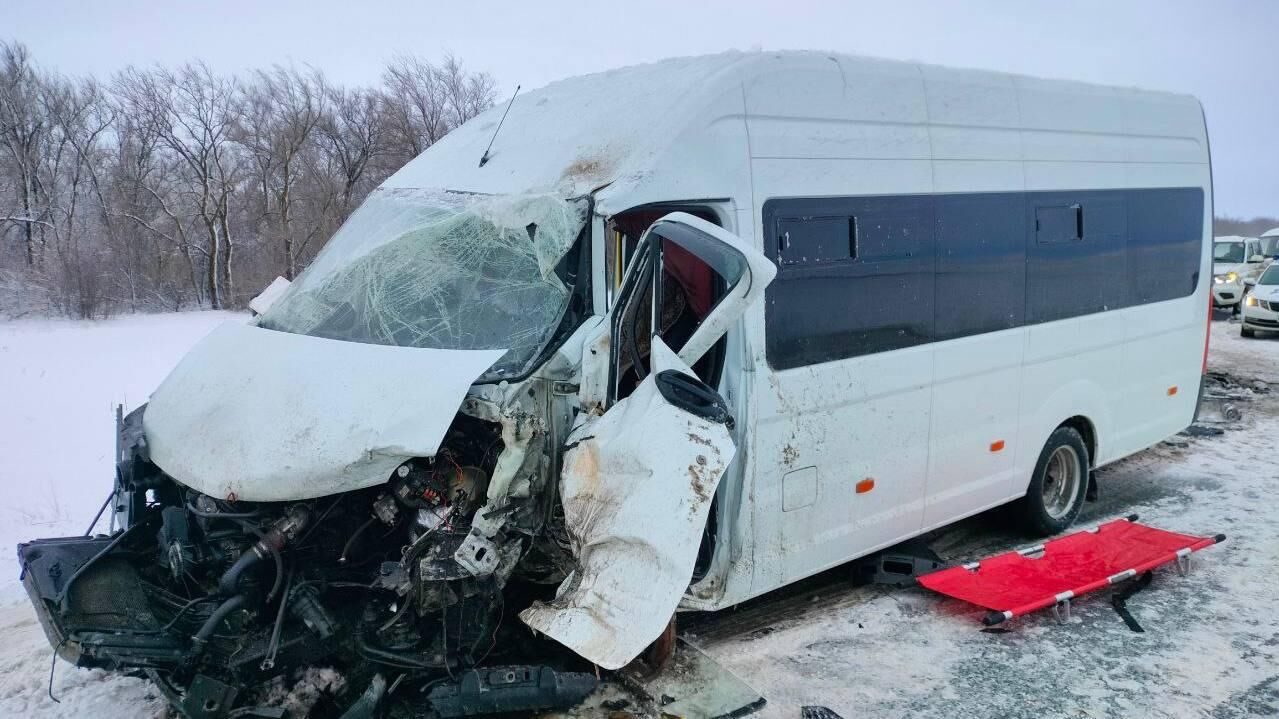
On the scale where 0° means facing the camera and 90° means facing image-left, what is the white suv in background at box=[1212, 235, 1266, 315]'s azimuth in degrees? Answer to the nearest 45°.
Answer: approximately 45°

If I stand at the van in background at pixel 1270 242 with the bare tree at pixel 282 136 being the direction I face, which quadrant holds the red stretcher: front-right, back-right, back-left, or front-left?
front-left

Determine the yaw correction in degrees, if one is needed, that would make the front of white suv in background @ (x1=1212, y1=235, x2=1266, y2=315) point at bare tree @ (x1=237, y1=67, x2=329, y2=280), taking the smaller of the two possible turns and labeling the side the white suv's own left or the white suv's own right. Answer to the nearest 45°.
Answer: approximately 45° to the white suv's own right

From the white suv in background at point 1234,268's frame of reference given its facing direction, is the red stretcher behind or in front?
in front

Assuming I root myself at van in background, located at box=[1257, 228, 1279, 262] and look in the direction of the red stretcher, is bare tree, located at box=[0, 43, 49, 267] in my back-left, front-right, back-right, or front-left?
front-right

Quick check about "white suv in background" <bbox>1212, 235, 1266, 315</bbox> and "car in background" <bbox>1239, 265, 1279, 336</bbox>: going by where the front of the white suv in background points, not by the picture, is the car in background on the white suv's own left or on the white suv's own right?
on the white suv's own left
